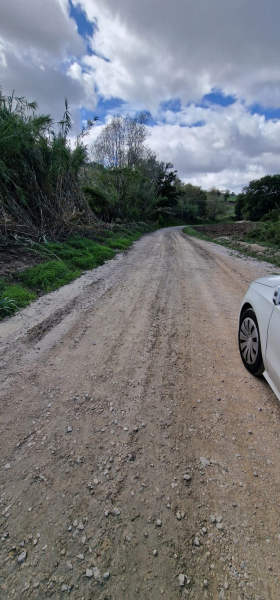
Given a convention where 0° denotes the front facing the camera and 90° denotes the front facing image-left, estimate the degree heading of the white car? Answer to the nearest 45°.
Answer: approximately 135°

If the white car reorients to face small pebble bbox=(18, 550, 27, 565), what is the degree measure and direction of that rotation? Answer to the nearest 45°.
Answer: approximately 90° to its left

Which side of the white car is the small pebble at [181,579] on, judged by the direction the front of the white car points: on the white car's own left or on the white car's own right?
on the white car's own left

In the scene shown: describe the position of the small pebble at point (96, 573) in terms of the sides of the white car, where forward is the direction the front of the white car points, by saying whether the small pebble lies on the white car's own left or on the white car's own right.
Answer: on the white car's own left

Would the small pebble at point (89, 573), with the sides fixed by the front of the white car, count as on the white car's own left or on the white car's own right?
on the white car's own left
